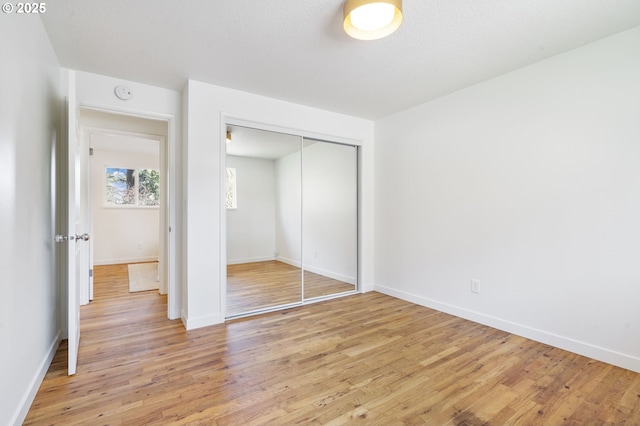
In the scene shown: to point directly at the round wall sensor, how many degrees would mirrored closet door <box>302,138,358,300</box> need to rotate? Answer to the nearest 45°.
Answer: approximately 90° to its right

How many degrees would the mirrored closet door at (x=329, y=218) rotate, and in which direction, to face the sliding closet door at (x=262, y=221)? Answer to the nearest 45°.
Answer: approximately 90° to its right

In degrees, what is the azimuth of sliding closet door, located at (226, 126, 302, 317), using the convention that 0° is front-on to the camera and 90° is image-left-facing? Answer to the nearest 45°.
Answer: approximately 315°

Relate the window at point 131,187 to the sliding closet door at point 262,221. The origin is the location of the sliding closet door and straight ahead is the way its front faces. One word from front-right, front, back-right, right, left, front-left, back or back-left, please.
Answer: back

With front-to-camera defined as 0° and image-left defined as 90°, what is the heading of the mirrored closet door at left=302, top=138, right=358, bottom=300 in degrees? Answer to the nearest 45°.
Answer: approximately 315°

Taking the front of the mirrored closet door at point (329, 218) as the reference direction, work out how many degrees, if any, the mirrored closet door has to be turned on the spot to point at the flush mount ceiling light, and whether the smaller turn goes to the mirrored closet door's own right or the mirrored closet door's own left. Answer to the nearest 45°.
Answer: approximately 45° to the mirrored closet door's own right
